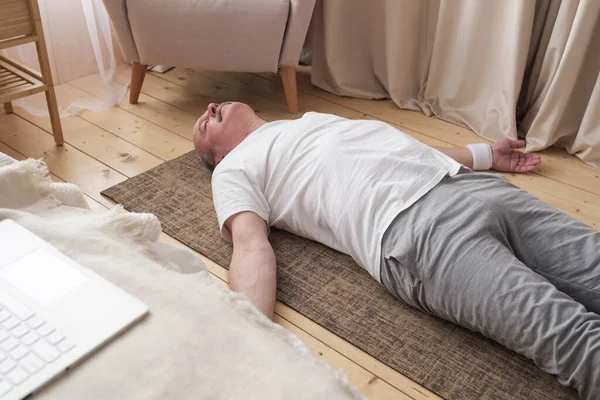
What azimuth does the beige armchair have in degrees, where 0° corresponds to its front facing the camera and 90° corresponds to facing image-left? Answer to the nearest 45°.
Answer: approximately 0°

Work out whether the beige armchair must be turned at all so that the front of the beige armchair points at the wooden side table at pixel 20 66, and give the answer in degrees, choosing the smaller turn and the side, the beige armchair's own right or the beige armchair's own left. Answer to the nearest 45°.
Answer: approximately 90° to the beige armchair's own right

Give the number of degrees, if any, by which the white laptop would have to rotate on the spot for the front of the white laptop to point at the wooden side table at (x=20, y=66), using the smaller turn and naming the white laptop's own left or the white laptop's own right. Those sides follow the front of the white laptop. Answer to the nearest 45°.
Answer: approximately 45° to the white laptop's own left

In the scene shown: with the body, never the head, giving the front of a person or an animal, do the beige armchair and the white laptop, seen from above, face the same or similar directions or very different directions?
very different directions

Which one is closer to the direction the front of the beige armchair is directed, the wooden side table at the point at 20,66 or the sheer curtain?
the wooden side table

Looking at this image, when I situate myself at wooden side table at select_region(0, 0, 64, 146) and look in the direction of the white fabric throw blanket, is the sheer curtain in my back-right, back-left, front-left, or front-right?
back-left

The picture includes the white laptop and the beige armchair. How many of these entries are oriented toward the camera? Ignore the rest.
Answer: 1

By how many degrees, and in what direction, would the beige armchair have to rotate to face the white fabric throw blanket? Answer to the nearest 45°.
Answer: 0° — it already faces it

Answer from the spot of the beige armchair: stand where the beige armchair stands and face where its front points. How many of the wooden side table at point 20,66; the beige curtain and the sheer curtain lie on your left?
1

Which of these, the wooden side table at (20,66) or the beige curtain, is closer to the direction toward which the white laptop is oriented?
the beige curtain
